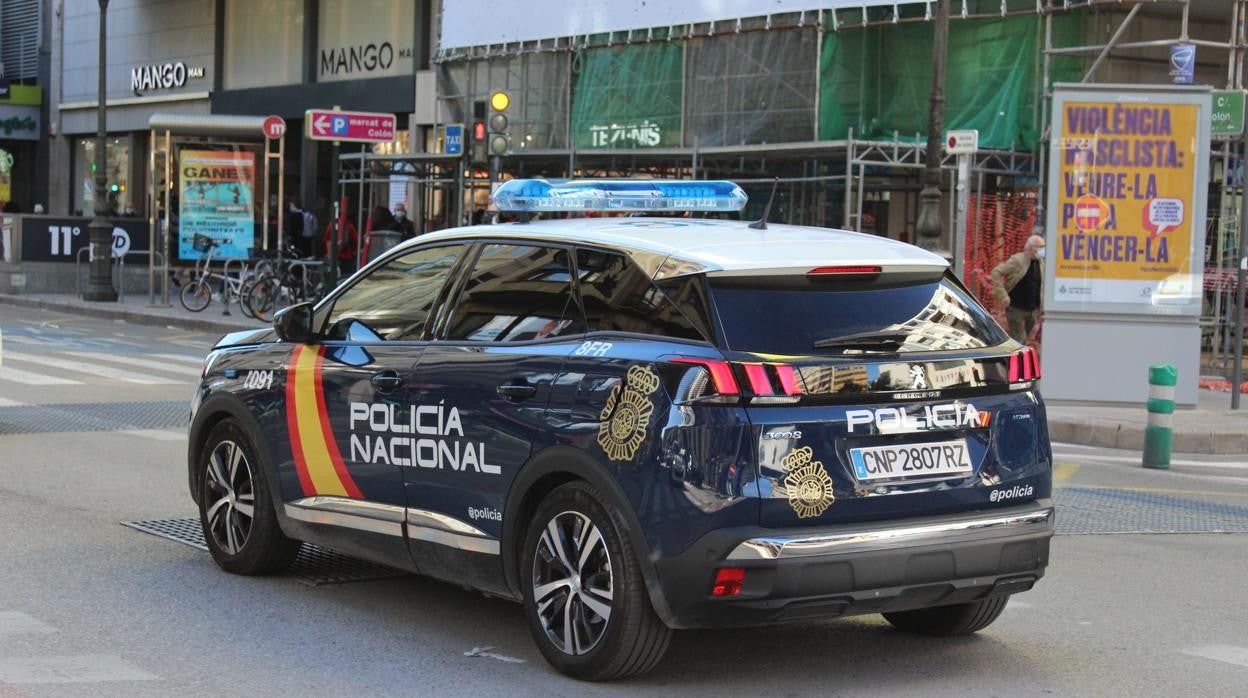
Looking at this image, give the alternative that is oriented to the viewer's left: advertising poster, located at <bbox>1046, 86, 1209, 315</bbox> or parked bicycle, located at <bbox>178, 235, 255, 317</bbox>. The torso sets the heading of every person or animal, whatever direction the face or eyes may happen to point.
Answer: the parked bicycle

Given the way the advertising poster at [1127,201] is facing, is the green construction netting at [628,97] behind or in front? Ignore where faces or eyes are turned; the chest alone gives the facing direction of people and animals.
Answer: behind

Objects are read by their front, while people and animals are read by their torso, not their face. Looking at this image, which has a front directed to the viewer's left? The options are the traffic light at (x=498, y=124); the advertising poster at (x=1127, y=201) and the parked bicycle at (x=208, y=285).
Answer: the parked bicycle

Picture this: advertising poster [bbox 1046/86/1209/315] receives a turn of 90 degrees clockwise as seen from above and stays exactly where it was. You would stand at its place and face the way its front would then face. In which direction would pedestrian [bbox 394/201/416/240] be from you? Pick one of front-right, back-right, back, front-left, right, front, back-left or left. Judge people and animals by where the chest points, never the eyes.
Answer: front-right

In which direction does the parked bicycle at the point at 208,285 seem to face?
to the viewer's left

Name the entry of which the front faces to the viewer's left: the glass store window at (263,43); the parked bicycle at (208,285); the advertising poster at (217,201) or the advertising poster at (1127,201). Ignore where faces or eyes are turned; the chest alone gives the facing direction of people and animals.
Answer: the parked bicycle

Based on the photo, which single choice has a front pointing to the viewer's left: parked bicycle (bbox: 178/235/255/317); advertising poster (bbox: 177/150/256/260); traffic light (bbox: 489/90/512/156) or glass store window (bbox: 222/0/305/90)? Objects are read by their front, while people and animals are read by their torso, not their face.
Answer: the parked bicycle

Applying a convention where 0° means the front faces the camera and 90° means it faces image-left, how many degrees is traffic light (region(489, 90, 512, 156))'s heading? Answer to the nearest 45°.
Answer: approximately 0°

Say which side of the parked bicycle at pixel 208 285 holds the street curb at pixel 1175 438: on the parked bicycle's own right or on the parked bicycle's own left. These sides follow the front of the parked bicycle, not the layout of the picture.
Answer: on the parked bicycle's own left

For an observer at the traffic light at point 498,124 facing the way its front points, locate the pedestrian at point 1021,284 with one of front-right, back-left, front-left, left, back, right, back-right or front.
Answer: front-left

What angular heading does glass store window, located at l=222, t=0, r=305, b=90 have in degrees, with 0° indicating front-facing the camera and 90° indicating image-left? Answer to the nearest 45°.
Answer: approximately 0°

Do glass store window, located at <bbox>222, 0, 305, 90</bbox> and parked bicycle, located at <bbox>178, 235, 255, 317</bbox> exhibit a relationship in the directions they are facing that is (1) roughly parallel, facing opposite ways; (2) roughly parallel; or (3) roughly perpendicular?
roughly perpendicular

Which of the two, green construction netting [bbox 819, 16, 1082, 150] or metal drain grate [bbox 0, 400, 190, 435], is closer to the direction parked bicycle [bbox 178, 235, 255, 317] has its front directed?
the metal drain grate
